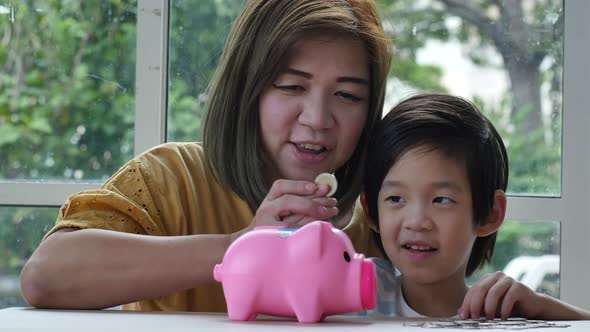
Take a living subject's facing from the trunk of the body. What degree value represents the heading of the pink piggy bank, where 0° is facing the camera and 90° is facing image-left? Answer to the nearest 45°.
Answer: approximately 270°

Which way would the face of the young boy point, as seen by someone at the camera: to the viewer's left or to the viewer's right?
to the viewer's left
